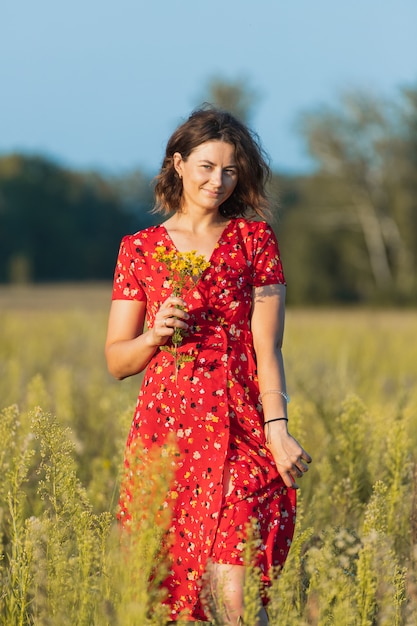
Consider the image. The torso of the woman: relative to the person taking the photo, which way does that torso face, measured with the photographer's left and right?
facing the viewer

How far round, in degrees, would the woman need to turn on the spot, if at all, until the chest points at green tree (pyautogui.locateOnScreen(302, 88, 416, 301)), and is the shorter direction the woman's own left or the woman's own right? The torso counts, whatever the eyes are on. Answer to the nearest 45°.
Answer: approximately 180°
